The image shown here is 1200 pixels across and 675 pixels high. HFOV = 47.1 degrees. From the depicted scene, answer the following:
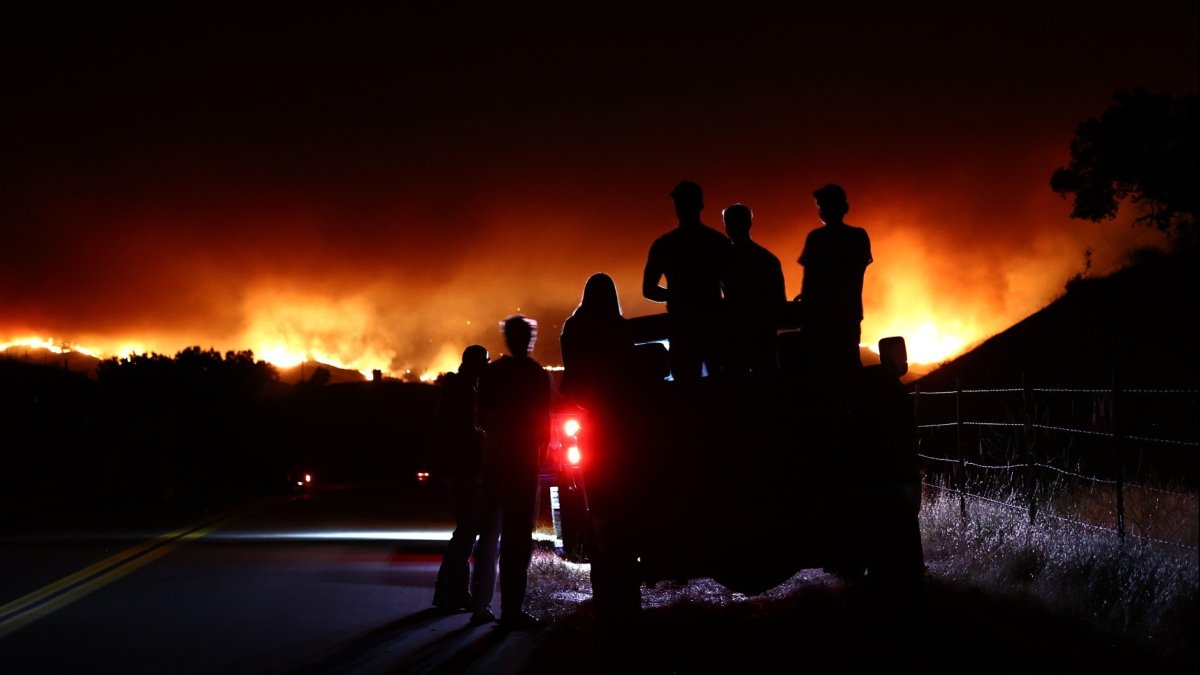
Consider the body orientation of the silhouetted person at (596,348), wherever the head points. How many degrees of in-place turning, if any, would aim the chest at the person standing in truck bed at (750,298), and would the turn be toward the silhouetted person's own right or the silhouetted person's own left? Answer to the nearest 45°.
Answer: approximately 90° to the silhouetted person's own right

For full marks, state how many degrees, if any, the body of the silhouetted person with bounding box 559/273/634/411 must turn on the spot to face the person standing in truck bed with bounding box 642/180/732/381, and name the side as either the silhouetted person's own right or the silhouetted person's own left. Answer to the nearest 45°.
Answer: approximately 90° to the silhouetted person's own right

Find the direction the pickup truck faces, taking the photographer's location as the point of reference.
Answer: facing away from the viewer and to the right of the viewer

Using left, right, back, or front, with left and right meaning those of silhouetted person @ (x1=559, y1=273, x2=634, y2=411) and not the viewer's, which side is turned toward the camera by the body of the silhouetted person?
back

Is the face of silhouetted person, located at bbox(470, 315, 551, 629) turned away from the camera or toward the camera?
away from the camera
